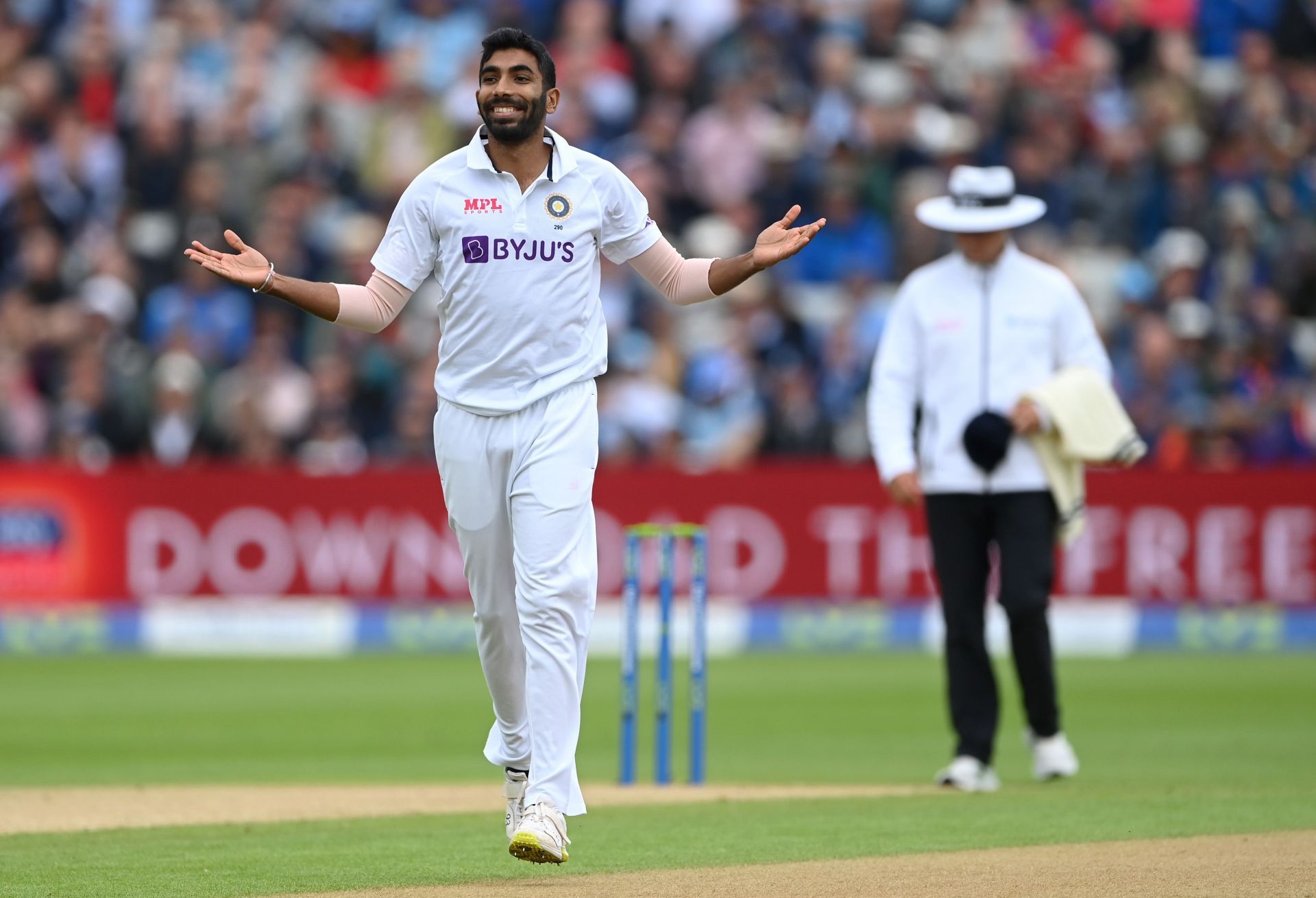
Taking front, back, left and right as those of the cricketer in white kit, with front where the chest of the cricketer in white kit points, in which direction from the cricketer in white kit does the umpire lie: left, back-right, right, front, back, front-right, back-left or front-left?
back-left

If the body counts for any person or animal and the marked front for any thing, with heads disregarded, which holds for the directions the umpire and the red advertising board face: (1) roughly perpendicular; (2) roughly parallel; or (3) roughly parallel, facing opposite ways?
roughly parallel

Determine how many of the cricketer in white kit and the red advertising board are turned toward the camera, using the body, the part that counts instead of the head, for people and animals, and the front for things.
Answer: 2

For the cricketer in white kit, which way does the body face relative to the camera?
toward the camera

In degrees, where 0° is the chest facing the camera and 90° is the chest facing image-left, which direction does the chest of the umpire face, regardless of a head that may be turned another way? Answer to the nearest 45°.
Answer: approximately 0°

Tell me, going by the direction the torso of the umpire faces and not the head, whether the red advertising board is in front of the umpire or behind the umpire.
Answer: behind

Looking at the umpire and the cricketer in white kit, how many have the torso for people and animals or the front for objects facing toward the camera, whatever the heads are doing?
2

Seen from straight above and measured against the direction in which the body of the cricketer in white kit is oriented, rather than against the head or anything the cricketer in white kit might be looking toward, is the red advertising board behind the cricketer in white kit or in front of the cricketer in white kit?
behind

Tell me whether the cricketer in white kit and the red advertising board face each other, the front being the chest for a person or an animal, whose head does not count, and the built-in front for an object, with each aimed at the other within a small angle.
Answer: no

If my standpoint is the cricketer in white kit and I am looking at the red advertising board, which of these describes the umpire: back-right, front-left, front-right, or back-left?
front-right

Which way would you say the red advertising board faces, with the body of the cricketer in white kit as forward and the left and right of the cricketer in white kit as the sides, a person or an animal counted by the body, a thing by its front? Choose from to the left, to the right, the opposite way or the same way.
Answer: the same way

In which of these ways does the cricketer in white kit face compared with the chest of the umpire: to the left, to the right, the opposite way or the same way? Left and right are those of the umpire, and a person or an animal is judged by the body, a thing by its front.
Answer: the same way

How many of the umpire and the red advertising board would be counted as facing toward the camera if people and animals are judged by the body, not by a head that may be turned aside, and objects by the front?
2

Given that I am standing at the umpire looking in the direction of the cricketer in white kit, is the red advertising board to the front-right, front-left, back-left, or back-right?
back-right

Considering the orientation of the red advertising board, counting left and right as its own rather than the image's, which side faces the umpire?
front

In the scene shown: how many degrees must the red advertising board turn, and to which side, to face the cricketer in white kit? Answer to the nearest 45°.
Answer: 0° — it already faces them

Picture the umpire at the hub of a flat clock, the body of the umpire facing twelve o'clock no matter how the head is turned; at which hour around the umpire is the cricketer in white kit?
The cricketer in white kit is roughly at 1 o'clock from the umpire.

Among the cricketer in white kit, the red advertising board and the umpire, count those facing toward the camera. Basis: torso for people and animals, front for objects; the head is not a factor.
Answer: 3

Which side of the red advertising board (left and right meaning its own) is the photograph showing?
front
